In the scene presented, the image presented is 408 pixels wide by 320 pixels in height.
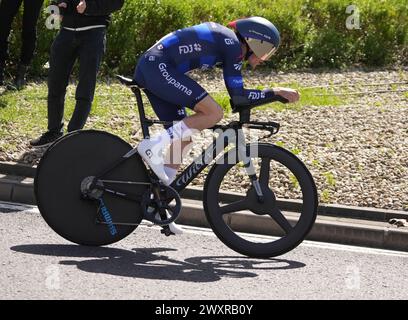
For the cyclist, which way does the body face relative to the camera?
to the viewer's right

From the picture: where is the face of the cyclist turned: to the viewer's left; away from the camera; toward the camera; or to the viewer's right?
to the viewer's right

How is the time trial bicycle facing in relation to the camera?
to the viewer's right
